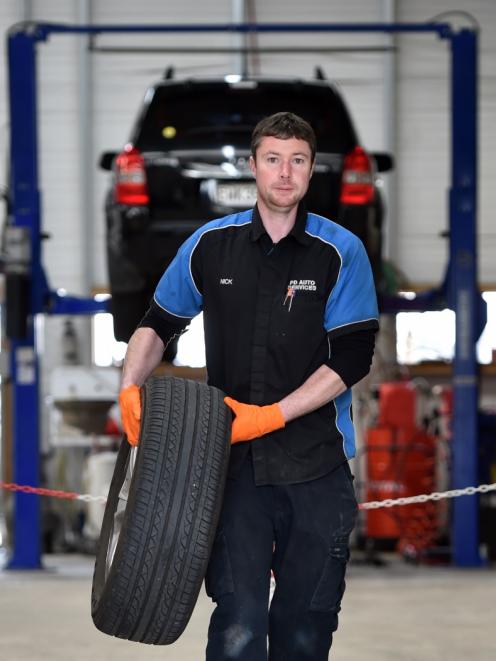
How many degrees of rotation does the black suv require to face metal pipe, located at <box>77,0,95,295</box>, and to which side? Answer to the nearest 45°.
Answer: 0° — it already faces it

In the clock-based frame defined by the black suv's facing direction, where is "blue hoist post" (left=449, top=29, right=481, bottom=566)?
The blue hoist post is roughly at 2 o'clock from the black suv.

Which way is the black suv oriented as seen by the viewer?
away from the camera

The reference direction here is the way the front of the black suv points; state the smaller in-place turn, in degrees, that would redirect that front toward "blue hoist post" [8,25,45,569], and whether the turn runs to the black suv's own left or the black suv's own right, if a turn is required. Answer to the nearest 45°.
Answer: approximately 45° to the black suv's own left

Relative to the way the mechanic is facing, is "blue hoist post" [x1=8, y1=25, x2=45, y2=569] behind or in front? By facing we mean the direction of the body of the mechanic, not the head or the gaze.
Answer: behind

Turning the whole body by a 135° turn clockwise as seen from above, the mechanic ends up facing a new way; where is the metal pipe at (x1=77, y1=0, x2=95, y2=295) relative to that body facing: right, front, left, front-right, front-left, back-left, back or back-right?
front-right

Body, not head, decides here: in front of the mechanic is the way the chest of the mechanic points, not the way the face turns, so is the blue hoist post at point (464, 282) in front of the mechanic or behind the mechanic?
behind

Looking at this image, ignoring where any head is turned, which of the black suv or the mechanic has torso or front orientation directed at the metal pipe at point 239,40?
the black suv

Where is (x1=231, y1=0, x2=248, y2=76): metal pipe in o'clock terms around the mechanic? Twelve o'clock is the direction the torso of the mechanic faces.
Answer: The metal pipe is roughly at 6 o'clock from the mechanic.

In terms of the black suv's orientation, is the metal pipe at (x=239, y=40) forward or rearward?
forward

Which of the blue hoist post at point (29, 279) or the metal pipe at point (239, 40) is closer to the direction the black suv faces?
the metal pipe

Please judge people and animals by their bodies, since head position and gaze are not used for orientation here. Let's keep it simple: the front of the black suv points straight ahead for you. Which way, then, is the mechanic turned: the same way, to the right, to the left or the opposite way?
the opposite way

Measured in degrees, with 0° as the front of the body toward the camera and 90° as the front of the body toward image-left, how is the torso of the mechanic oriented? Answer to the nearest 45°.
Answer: approximately 0°

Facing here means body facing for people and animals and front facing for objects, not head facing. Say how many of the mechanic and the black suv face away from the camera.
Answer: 1
